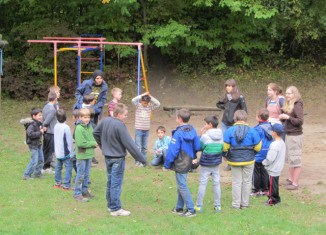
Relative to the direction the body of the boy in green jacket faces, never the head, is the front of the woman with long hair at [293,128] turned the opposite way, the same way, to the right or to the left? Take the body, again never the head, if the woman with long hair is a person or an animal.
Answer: the opposite way

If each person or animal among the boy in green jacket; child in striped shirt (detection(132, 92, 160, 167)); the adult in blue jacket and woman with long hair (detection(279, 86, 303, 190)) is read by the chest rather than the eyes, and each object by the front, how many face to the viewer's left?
1

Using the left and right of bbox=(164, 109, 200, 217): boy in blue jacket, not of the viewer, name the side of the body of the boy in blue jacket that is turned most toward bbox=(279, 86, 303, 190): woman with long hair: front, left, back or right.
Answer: right

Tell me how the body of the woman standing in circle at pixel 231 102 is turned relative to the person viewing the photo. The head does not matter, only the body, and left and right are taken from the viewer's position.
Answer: facing the viewer and to the left of the viewer

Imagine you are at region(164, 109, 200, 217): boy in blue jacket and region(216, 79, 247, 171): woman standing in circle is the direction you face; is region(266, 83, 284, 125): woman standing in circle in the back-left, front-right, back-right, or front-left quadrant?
front-right

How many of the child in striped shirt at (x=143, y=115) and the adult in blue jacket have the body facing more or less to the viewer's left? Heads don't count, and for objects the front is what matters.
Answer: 0

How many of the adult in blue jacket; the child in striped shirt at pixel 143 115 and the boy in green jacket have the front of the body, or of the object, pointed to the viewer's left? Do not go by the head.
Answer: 0

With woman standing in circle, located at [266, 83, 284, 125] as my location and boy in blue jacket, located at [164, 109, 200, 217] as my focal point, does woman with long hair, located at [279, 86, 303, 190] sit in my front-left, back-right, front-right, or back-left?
front-left

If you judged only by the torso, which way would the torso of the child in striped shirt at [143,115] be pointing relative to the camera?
toward the camera

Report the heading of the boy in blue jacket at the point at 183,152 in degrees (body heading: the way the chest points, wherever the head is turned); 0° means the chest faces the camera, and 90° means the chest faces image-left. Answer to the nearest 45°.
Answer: approximately 135°

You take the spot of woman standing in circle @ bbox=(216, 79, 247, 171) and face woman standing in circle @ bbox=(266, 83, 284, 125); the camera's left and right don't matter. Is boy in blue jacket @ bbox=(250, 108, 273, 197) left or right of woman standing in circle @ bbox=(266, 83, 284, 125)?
right

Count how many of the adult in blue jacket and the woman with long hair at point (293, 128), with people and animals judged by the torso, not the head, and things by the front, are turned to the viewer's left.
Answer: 1

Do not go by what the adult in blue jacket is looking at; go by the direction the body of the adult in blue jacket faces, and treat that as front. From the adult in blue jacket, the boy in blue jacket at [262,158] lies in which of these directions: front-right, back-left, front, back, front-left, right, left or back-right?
front
